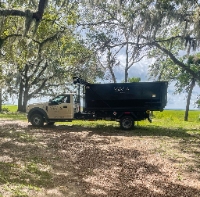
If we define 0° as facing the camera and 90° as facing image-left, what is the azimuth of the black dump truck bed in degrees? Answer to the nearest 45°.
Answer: approximately 90°
